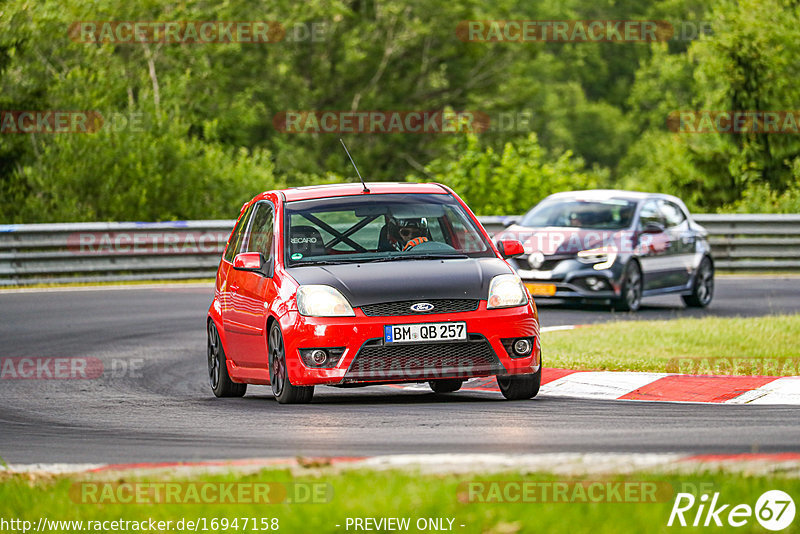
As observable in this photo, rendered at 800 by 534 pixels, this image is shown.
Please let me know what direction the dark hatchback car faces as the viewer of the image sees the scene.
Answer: facing the viewer and to the left of the viewer

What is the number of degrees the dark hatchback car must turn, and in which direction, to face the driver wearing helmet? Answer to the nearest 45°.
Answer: approximately 45° to its left

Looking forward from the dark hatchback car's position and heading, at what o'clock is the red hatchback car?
The red hatchback car is roughly at 11 o'clock from the dark hatchback car.
